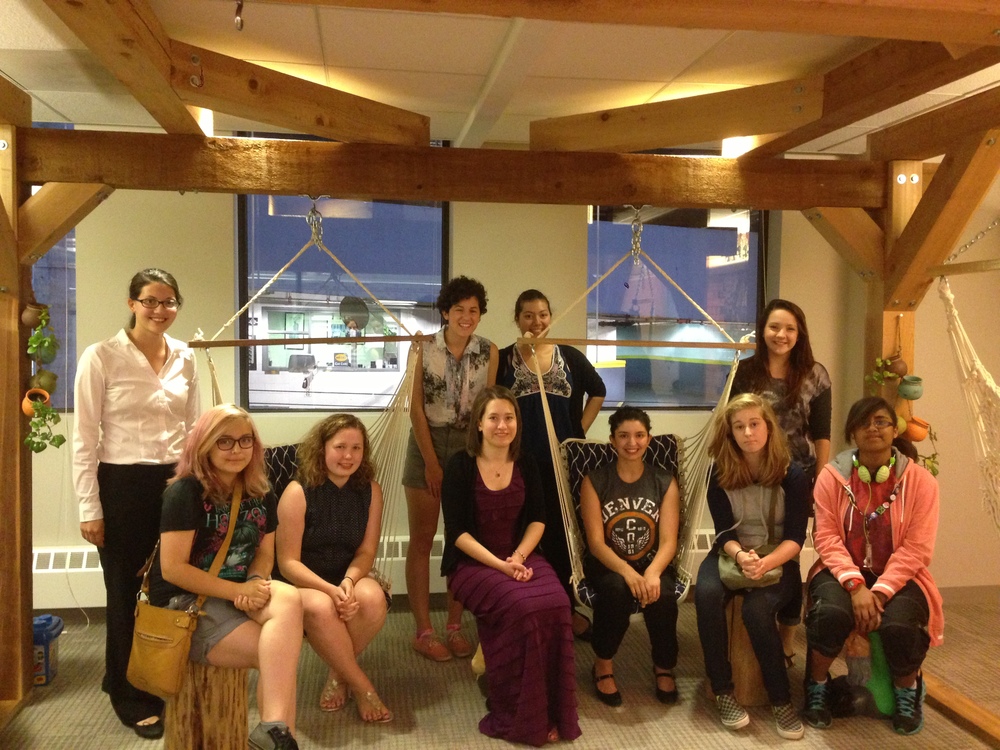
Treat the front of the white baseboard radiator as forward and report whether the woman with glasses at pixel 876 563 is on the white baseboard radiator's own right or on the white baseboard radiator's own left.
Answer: on the white baseboard radiator's own left

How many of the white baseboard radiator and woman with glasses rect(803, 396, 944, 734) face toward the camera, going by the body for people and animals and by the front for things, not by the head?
2

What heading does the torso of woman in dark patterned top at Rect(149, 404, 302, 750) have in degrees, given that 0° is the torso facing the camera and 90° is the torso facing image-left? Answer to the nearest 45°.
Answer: approximately 315°

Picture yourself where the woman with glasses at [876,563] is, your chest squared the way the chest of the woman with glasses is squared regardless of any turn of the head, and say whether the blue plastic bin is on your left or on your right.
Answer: on your right

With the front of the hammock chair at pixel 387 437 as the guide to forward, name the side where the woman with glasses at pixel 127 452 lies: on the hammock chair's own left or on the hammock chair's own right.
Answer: on the hammock chair's own right

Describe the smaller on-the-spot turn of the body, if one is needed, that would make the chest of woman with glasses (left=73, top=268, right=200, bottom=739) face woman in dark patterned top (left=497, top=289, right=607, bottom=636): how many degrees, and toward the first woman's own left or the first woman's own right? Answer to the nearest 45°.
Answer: approximately 45° to the first woman's own left

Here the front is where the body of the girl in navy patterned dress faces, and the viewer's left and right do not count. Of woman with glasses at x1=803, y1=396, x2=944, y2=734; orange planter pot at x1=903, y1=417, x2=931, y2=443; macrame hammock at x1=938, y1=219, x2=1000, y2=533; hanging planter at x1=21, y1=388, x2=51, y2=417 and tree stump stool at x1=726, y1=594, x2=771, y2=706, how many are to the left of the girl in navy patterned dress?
4

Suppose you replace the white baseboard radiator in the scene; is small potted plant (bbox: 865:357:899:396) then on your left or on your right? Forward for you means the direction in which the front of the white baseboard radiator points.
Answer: on your left

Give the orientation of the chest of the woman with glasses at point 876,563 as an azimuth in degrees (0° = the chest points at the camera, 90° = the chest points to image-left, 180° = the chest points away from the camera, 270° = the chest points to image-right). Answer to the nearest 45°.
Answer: approximately 0°
